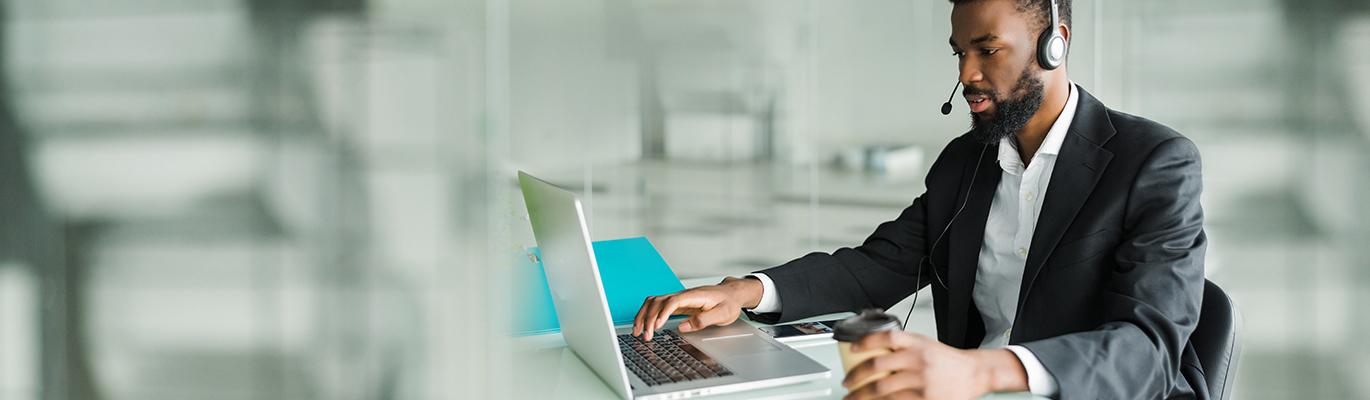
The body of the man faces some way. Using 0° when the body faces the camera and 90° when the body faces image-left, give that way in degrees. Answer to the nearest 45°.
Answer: approximately 45°
